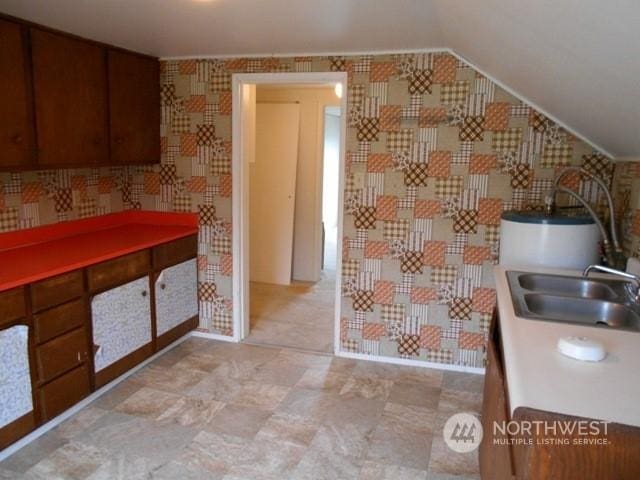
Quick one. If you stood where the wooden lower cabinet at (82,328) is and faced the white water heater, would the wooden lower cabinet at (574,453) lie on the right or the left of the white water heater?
right

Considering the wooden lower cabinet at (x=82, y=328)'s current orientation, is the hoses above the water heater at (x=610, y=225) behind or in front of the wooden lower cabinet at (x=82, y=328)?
in front

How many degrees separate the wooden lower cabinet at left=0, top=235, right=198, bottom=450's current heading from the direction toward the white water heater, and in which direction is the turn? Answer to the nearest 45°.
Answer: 0° — it already faces it

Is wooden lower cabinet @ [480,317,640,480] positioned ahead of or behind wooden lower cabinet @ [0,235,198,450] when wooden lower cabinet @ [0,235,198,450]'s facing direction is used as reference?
ahead

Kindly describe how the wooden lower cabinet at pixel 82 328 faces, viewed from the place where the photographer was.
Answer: facing the viewer and to the right of the viewer

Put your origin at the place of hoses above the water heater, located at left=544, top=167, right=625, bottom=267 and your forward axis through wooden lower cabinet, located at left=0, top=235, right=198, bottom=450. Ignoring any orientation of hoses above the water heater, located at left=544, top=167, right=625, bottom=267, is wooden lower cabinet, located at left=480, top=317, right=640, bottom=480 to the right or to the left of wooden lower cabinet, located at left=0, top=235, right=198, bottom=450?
left
